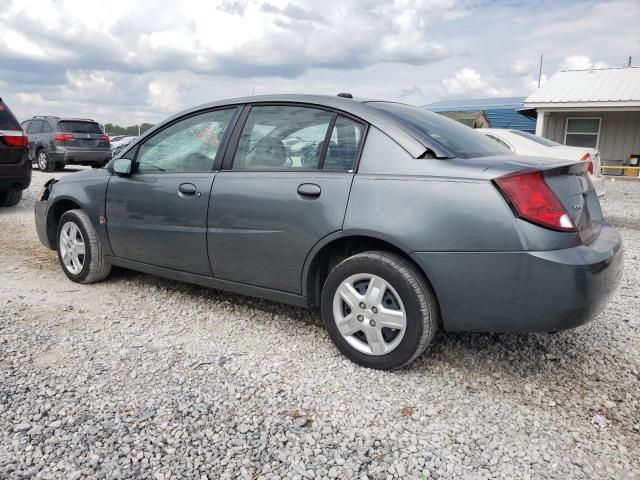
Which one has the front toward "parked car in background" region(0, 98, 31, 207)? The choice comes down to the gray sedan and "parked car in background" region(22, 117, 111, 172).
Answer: the gray sedan

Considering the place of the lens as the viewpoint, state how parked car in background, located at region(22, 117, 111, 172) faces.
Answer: facing away from the viewer and to the left of the viewer

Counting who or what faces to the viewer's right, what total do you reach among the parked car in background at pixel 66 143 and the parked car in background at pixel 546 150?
0

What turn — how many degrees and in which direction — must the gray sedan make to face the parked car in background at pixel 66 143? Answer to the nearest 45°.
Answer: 0° — it already faces it

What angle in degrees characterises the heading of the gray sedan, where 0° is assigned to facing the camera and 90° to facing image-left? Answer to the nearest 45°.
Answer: approximately 135°

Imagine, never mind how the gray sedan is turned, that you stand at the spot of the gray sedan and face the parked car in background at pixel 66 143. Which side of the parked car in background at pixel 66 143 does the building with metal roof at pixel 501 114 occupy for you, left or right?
right

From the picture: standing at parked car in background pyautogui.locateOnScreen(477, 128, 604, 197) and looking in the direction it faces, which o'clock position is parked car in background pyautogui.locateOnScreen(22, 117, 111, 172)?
parked car in background pyautogui.locateOnScreen(22, 117, 111, 172) is roughly at 11 o'clock from parked car in background pyautogui.locateOnScreen(477, 128, 604, 197).

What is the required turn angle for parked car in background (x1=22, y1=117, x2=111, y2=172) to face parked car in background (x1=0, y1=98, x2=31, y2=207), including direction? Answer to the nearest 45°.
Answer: approximately 135° to its left

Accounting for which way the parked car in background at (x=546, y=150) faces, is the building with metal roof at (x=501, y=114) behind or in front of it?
in front

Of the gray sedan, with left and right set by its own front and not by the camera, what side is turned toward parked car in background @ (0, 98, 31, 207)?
front

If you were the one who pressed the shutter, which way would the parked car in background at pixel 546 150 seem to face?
facing away from the viewer and to the left of the viewer

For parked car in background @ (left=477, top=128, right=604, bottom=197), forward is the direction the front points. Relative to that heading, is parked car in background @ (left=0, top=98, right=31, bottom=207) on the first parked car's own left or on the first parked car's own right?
on the first parked car's own left

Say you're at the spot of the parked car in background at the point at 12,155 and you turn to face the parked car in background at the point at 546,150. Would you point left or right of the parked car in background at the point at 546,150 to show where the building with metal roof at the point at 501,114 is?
left
